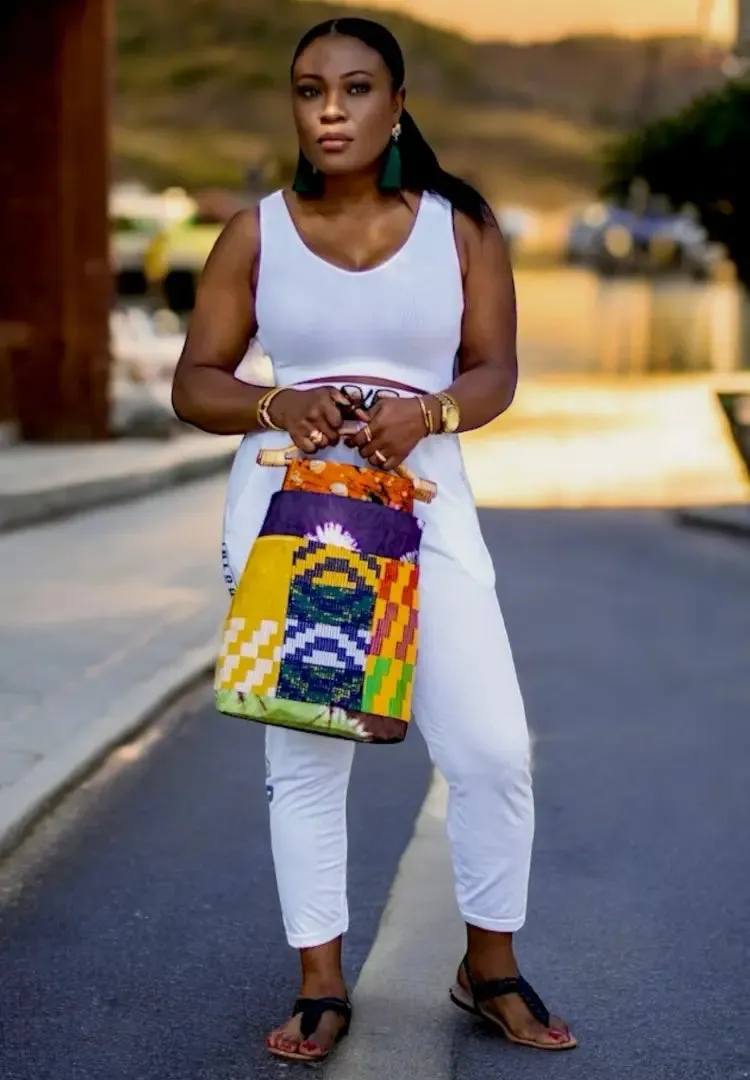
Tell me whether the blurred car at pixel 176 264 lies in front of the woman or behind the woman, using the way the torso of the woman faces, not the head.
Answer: behind

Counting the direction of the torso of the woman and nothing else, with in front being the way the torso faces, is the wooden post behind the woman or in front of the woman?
behind

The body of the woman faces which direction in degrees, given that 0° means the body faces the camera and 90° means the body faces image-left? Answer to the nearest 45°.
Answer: approximately 0°
